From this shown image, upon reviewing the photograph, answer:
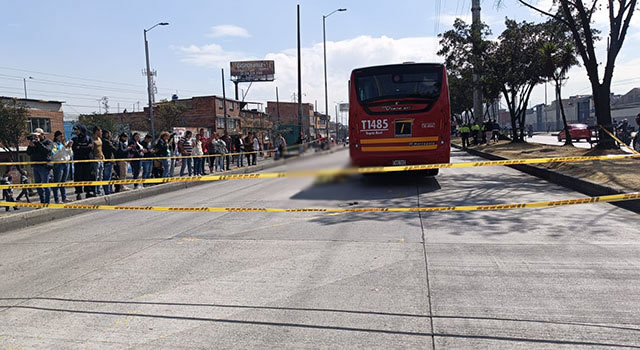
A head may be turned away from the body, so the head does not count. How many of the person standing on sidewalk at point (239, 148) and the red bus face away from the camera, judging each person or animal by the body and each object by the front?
1

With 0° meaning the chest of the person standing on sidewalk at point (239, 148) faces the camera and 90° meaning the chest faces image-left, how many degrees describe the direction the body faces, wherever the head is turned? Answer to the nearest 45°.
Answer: approximately 315°

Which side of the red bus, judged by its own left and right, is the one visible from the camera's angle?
back

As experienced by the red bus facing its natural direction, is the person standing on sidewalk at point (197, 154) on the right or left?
on its left

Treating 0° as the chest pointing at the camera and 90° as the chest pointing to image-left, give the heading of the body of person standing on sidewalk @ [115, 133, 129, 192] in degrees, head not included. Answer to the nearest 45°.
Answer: approximately 270°

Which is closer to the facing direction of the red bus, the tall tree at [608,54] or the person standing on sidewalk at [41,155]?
the tall tree

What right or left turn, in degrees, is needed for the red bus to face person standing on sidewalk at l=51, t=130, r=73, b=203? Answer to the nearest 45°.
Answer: approximately 90° to its left

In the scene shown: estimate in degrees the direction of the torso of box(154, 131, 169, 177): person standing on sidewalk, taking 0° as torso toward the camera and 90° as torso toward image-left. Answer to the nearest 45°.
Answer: approximately 270°

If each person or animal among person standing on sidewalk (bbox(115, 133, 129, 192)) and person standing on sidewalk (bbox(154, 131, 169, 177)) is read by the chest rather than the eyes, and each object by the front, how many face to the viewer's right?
2
